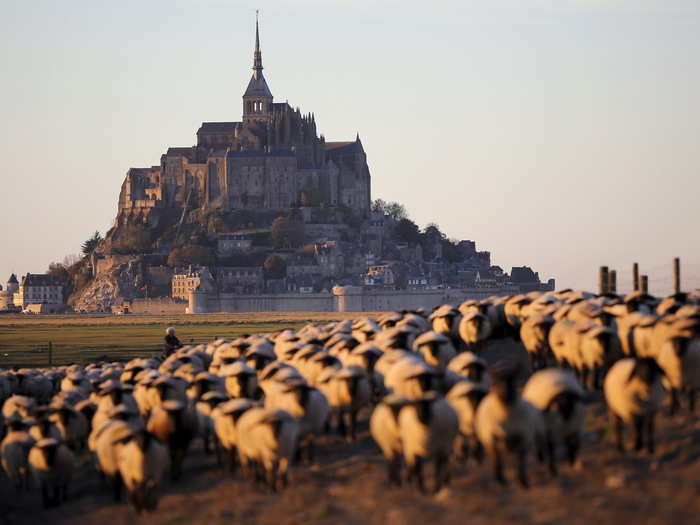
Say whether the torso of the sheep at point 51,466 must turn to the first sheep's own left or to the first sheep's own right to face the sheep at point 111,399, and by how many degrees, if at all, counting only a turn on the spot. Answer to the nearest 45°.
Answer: approximately 180°

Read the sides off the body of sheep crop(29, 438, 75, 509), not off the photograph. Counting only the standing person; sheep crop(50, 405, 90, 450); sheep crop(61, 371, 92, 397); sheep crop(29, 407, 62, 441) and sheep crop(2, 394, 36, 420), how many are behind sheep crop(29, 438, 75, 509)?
5

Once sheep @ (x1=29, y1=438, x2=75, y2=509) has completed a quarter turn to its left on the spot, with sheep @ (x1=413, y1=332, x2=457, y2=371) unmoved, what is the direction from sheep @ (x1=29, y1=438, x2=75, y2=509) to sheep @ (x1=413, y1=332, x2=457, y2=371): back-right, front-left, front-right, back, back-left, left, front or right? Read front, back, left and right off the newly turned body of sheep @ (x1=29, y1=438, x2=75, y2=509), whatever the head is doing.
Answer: front

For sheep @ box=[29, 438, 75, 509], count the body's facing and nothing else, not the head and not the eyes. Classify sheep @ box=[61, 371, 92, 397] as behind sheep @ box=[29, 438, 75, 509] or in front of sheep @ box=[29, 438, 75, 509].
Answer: behind

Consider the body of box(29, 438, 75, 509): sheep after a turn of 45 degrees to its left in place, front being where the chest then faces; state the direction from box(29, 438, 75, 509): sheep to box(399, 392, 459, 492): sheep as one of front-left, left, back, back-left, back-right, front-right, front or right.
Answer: front

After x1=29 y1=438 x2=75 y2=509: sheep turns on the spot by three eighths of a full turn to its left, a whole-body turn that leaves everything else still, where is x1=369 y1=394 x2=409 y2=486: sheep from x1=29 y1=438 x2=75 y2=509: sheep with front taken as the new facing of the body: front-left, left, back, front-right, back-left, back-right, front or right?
right

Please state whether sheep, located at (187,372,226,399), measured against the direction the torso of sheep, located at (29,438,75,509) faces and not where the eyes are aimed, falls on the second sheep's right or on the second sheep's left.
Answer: on the second sheep's left

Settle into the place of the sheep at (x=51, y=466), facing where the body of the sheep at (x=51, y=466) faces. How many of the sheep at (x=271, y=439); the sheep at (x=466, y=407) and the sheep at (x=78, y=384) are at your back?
1

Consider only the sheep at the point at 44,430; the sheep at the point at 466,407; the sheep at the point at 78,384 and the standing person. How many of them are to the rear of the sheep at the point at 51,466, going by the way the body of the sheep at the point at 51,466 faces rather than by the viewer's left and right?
3

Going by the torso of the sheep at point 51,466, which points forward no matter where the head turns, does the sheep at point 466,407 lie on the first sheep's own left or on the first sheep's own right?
on the first sheep's own left

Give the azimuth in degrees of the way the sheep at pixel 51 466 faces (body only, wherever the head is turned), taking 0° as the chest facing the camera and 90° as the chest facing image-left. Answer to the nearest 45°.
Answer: approximately 0°

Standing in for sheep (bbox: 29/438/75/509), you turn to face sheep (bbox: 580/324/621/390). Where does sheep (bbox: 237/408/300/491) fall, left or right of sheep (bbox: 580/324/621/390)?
right

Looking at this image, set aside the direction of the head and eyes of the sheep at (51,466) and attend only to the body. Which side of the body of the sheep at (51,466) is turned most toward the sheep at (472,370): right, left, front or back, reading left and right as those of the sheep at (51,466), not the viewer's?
left

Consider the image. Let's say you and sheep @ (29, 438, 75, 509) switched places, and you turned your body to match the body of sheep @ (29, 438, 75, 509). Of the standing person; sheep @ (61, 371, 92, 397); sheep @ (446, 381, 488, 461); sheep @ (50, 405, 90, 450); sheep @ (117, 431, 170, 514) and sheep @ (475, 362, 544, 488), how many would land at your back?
3

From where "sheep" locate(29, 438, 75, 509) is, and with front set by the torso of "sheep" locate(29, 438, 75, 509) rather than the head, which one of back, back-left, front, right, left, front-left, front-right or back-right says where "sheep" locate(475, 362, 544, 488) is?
front-left

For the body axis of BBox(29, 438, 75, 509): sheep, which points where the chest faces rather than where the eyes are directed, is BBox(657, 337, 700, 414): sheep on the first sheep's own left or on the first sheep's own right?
on the first sheep's own left

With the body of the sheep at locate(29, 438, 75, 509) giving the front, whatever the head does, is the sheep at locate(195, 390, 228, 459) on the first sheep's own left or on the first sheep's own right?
on the first sheep's own left
